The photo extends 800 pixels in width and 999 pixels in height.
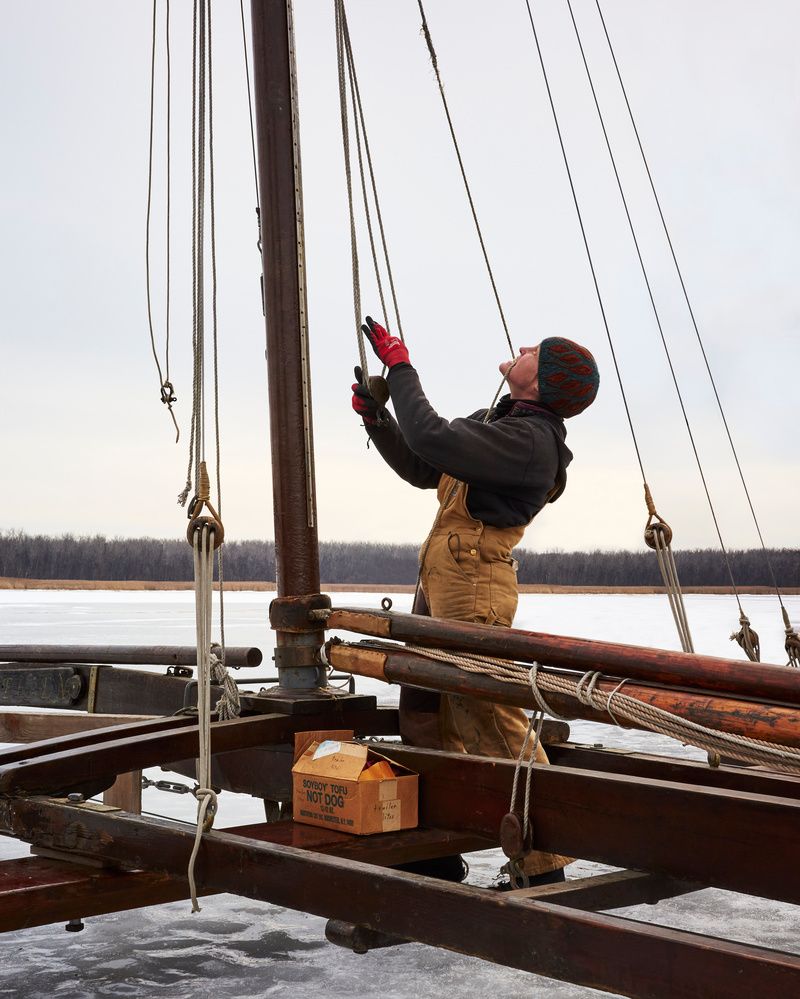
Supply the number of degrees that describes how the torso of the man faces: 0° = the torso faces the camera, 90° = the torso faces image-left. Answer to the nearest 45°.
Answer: approximately 90°

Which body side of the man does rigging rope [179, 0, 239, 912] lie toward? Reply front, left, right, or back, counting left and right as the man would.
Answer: front

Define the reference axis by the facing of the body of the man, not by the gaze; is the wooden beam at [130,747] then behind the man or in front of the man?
in front

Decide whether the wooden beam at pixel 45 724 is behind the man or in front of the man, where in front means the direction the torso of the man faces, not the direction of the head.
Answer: in front

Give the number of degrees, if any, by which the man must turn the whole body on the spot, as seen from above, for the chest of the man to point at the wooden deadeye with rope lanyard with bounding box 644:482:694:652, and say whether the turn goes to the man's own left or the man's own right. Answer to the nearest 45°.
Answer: approximately 135° to the man's own right

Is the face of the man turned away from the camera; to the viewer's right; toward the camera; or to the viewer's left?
to the viewer's left
